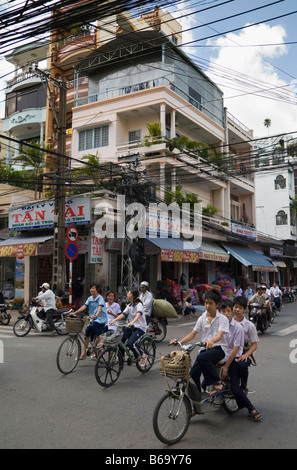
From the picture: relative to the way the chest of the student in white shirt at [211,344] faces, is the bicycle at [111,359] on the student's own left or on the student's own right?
on the student's own right

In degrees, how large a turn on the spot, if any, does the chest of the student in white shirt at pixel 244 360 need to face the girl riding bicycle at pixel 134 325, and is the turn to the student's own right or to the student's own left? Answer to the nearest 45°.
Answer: approximately 90° to the student's own right

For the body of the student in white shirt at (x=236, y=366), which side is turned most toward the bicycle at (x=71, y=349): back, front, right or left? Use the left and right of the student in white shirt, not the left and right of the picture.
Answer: right

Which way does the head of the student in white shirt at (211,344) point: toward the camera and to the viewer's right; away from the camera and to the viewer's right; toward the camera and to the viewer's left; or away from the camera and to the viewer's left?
toward the camera and to the viewer's left

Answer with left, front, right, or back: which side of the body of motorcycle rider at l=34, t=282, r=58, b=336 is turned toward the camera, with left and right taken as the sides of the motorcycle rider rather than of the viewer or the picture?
left

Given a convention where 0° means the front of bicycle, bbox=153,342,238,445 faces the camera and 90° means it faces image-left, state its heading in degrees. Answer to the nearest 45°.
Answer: approximately 45°

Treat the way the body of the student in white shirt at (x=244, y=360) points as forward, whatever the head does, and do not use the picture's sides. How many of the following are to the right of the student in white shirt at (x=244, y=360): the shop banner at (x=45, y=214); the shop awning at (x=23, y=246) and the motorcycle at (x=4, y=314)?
3

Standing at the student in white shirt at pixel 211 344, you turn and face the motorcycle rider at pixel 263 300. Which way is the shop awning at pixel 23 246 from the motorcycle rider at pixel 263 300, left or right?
left

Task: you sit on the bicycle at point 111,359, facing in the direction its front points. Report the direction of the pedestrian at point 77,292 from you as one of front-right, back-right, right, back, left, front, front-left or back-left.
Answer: back-right
